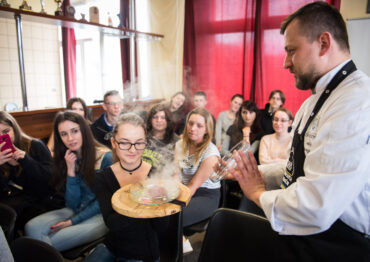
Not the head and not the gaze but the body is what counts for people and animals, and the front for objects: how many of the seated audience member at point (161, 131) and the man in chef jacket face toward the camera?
1

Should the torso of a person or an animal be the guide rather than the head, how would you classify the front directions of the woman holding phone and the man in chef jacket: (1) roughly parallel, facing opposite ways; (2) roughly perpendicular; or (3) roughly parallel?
roughly perpendicular

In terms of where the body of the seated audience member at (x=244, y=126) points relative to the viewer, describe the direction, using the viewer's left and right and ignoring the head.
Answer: facing the viewer

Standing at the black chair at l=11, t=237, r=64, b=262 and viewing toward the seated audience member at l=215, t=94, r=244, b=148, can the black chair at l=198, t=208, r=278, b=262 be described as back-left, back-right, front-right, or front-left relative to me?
front-right

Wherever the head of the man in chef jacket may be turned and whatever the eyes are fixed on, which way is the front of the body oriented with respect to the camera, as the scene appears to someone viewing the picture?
to the viewer's left

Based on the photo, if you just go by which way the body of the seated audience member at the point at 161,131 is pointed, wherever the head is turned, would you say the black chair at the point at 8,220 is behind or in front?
in front

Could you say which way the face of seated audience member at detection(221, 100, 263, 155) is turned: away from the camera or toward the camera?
toward the camera

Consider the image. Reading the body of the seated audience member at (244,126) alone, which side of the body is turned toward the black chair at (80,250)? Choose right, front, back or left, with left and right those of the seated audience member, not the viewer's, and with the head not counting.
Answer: front

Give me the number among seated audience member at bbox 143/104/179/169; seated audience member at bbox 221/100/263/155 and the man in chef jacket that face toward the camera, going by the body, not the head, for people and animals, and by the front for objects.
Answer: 2

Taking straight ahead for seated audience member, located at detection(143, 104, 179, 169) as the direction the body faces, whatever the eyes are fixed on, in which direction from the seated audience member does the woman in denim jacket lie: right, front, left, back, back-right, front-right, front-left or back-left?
front-right

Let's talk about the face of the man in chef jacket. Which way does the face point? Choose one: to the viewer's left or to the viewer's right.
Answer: to the viewer's left

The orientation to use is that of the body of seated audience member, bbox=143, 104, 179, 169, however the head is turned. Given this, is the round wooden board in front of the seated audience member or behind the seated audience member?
in front

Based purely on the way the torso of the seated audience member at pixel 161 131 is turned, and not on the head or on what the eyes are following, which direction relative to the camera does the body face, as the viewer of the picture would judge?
toward the camera

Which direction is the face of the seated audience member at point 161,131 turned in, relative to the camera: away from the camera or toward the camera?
toward the camera

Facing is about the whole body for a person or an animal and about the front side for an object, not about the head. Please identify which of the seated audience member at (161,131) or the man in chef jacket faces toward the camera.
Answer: the seated audience member

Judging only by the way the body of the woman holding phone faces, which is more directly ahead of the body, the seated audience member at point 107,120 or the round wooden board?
the round wooden board

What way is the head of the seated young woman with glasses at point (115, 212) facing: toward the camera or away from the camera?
toward the camera

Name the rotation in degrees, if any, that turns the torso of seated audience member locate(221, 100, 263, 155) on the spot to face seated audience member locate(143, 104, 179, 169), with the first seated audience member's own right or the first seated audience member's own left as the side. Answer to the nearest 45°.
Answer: approximately 45° to the first seated audience member's own right
